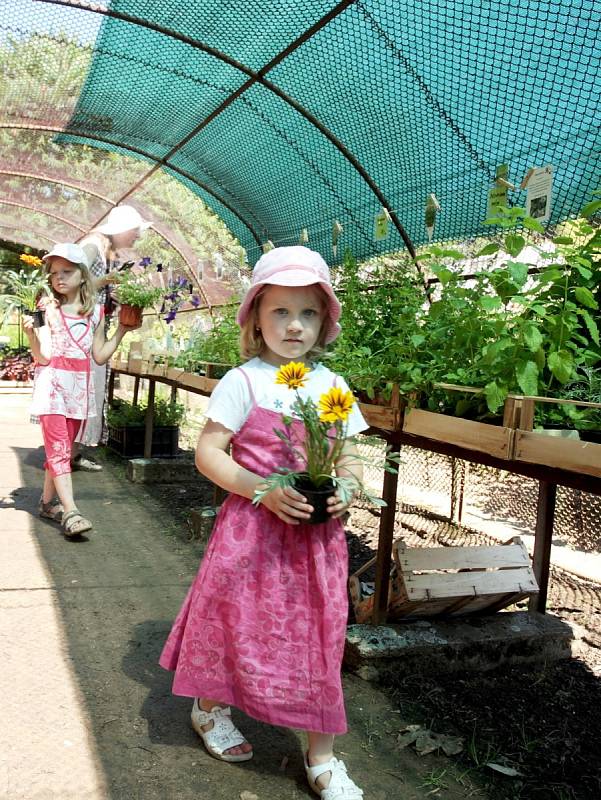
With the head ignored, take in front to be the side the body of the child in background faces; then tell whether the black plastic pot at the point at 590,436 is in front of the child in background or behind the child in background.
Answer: in front

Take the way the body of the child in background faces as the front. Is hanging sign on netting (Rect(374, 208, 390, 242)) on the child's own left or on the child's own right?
on the child's own left

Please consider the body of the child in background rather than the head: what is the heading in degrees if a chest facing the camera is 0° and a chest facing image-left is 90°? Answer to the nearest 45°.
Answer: approximately 0°

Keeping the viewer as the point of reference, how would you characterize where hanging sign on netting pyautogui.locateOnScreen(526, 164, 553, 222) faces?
facing the viewer and to the left of the viewer

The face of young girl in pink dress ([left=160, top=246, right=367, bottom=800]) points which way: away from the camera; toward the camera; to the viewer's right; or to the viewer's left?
toward the camera

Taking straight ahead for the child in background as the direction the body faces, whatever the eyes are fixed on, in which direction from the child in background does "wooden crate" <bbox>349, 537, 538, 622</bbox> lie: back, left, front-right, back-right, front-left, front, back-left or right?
front-left

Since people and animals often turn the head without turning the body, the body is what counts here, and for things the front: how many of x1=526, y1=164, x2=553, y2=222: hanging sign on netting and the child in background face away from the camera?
0

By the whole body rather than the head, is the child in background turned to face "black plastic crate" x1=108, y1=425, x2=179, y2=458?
no

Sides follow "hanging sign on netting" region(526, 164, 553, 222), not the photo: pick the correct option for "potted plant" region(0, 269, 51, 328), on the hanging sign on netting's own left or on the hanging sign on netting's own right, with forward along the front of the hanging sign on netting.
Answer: on the hanging sign on netting's own right

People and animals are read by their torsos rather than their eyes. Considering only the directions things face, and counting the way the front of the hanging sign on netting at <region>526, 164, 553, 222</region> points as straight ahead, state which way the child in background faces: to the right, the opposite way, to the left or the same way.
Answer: to the left
